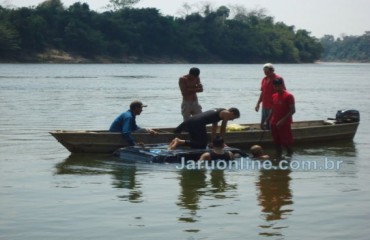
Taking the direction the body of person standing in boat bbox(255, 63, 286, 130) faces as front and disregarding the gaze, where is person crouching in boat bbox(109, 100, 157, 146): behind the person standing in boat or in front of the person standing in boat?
in front

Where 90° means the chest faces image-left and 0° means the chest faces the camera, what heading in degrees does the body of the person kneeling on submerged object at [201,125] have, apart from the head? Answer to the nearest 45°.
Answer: approximately 270°

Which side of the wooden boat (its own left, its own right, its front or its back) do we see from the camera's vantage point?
left

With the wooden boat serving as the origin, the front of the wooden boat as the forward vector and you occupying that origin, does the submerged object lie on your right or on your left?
on your left

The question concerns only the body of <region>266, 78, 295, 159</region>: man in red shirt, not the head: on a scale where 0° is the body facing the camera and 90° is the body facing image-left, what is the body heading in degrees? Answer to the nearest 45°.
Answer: approximately 45°

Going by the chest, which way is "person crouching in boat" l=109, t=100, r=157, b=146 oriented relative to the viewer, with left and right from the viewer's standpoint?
facing to the right of the viewer

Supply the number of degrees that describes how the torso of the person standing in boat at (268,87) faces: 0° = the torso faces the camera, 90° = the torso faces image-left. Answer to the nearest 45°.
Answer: approximately 45°

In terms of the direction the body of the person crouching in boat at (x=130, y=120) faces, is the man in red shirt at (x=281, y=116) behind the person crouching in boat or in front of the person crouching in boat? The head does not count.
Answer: in front

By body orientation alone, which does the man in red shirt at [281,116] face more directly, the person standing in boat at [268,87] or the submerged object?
the submerged object

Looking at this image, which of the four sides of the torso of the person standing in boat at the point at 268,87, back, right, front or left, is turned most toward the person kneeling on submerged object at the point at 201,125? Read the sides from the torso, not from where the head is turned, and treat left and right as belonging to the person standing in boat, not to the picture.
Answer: front

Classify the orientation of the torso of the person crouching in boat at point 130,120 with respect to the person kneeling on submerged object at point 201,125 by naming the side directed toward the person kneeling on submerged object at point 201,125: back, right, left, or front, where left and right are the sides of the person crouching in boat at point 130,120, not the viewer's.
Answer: front
